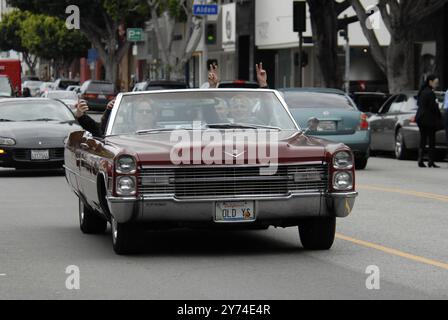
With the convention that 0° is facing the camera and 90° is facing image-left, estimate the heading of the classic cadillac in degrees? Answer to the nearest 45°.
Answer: approximately 0°

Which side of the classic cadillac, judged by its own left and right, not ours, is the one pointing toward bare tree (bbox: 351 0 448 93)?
back

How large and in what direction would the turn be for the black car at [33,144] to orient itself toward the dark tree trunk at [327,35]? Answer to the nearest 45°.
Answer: approximately 135° to its left

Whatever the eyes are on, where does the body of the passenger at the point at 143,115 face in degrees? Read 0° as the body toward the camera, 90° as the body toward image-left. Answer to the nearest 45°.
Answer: approximately 0°
